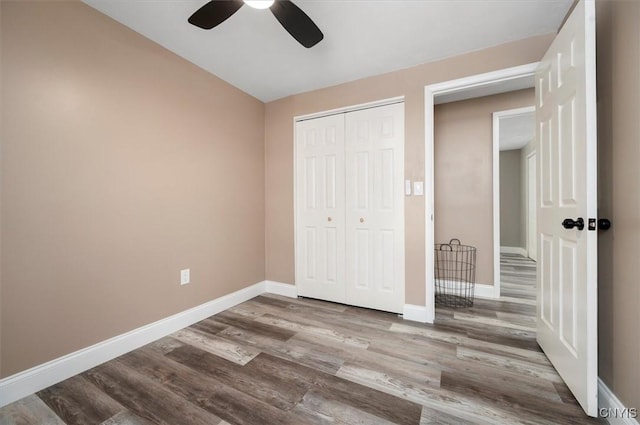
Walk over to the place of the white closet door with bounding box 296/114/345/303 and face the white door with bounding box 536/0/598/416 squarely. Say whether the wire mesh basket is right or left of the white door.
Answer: left

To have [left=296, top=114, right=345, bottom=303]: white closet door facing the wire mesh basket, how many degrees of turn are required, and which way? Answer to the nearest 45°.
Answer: approximately 135° to its left

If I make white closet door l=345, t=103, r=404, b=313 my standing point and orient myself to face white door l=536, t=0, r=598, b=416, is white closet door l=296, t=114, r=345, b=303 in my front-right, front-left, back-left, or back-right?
back-right

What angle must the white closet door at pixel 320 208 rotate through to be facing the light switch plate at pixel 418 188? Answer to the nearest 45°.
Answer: approximately 90° to its left

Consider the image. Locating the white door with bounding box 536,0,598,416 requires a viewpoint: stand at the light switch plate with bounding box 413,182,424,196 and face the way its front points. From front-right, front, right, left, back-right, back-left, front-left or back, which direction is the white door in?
front-left

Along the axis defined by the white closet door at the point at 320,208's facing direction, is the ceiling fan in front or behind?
in front

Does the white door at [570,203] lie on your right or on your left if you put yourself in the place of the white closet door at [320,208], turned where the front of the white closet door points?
on your left

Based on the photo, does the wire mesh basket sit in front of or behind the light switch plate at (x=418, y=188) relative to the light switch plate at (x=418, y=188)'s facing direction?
behind

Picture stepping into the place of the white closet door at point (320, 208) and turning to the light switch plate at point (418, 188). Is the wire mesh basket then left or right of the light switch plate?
left

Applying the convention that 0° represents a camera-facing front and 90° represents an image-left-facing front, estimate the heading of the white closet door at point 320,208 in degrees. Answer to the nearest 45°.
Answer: approximately 45°

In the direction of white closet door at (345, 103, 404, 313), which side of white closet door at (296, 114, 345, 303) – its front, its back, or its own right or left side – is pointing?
left

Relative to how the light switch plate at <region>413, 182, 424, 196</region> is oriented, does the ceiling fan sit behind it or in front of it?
in front

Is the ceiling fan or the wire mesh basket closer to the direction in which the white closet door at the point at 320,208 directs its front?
the ceiling fan

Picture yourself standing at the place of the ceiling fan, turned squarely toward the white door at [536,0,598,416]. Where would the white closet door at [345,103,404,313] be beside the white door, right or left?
left
